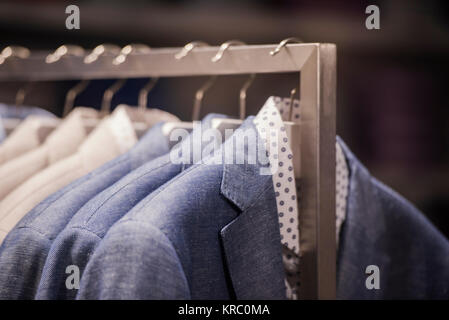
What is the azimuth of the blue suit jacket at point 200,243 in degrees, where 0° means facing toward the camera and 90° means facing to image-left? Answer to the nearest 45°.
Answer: approximately 315°
